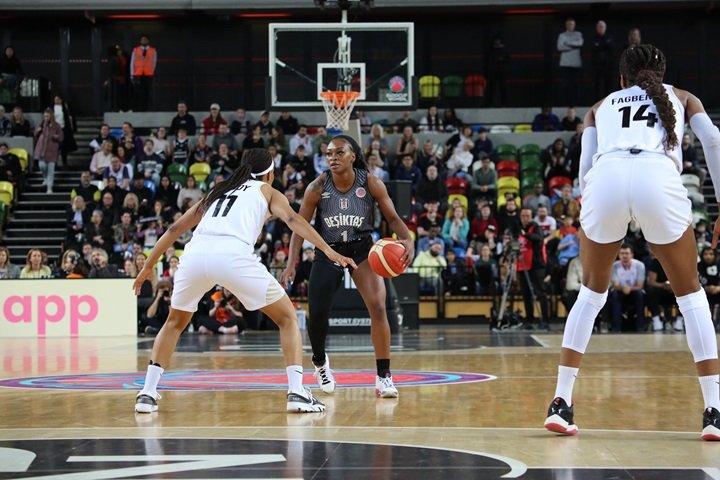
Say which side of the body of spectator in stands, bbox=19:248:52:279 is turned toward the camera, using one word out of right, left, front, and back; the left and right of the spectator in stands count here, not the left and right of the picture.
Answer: front

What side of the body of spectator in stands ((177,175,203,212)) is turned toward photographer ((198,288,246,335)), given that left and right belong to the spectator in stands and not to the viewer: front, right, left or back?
front

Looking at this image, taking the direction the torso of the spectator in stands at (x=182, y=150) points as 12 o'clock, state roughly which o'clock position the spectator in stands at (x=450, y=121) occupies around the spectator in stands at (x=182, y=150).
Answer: the spectator in stands at (x=450, y=121) is roughly at 9 o'clock from the spectator in stands at (x=182, y=150).

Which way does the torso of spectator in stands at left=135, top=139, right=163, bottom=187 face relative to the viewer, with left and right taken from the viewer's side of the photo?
facing the viewer

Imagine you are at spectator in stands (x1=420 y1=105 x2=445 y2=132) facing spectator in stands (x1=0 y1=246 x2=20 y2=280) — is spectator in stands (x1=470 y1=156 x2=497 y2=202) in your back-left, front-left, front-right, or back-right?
front-left

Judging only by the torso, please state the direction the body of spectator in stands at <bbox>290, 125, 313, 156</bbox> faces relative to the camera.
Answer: toward the camera

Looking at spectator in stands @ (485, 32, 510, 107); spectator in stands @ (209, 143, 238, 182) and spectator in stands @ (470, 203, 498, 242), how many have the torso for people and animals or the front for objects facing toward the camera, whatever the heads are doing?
3

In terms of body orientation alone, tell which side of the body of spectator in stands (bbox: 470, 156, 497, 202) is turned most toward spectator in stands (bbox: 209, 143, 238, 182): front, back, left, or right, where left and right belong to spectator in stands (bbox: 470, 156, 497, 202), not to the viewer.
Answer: right

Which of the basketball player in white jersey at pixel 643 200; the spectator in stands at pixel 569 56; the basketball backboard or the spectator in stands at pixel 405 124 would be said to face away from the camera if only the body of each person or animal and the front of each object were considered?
the basketball player in white jersey

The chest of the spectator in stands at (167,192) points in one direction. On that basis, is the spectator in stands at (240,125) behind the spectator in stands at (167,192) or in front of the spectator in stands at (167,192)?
behind

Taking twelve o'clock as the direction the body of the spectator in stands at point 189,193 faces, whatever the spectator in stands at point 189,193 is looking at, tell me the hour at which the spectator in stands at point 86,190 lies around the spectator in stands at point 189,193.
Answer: the spectator in stands at point 86,190 is roughly at 4 o'clock from the spectator in stands at point 189,193.

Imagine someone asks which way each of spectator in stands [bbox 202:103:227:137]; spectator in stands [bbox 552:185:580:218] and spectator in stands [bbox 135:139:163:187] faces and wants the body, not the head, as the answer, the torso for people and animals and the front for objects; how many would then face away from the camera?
0

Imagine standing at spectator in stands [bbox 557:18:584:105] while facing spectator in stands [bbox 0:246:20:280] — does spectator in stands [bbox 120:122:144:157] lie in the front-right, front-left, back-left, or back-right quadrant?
front-right

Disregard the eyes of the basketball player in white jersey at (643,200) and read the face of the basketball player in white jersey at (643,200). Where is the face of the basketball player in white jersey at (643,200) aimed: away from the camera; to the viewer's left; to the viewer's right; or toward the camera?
away from the camera

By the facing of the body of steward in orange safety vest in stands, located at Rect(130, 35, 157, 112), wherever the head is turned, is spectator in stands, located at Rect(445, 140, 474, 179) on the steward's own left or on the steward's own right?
on the steward's own left
